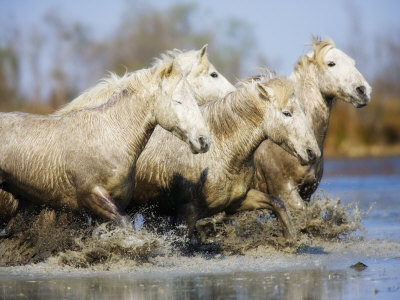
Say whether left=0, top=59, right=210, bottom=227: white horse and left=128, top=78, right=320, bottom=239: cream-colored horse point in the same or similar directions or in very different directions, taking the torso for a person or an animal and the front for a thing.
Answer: same or similar directions

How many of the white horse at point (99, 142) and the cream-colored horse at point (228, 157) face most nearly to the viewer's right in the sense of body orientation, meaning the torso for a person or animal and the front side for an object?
2

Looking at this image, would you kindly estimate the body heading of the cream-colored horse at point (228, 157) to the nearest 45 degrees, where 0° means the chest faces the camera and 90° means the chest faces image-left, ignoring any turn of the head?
approximately 270°

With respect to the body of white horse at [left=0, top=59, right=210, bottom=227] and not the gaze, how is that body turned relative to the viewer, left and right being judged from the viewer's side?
facing to the right of the viewer

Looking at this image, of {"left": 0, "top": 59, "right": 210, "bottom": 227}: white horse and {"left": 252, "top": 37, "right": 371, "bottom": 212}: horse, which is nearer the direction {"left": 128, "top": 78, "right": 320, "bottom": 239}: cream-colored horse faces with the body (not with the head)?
the horse
